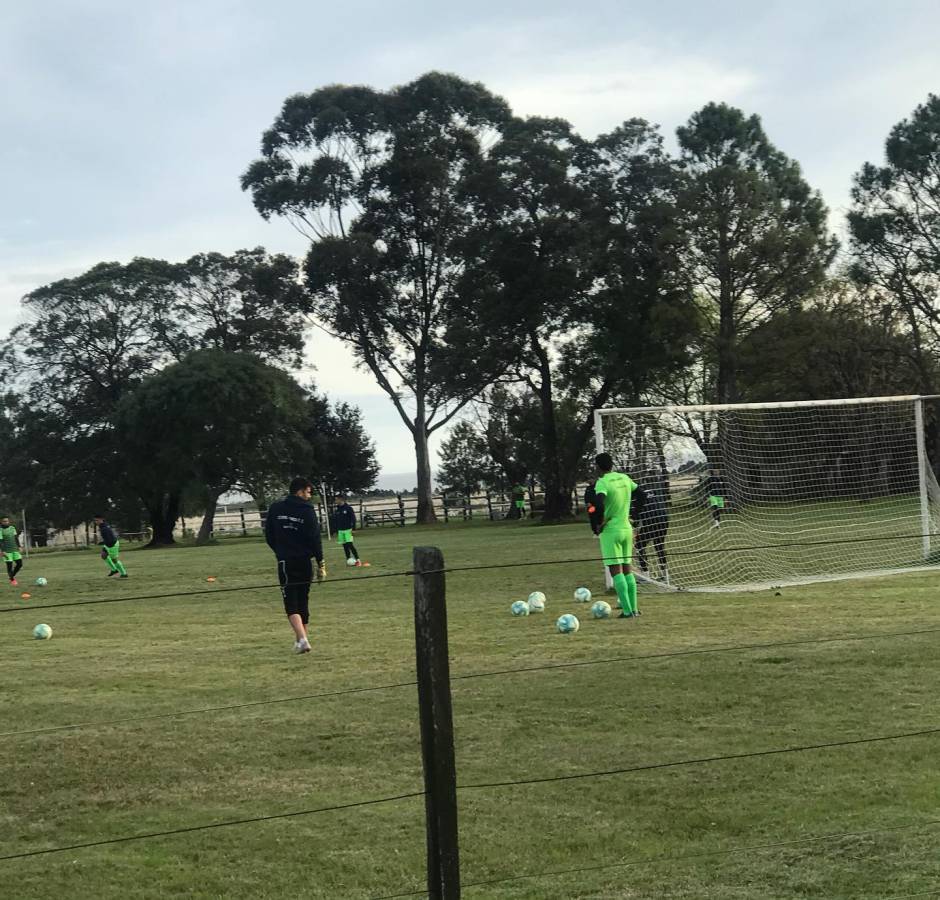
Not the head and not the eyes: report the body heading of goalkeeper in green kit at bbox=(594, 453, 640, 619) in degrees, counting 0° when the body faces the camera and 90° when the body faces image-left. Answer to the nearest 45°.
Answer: approximately 135°

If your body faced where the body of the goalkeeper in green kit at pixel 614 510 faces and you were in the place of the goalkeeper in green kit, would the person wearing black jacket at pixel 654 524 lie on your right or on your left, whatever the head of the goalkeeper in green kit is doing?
on your right

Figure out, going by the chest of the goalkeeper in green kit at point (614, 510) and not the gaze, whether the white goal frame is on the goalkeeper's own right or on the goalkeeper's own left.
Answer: on the goalkeeper's own right
